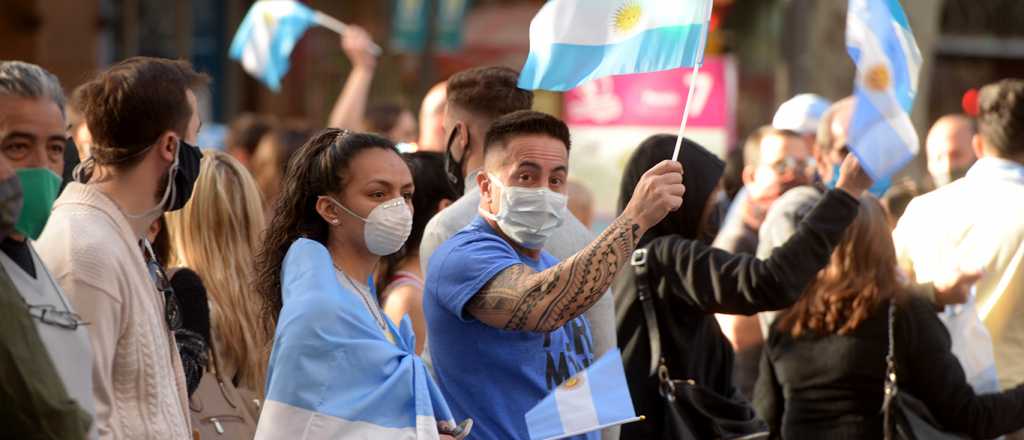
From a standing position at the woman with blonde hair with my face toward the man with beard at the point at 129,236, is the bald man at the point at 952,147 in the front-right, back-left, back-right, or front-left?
back-left

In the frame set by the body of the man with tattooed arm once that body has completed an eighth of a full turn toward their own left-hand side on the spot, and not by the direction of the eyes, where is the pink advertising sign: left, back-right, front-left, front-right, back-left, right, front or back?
left

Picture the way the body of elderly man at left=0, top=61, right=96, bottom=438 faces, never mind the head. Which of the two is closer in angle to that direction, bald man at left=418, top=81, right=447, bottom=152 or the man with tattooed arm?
the man with tattooed arm

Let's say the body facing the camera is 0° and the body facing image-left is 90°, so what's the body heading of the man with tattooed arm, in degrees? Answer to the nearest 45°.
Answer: approximately 315°

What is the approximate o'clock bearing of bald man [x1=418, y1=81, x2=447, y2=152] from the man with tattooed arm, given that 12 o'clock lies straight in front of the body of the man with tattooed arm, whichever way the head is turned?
The bald man is roughly at 7 o'clock from the man with tattooed arm.

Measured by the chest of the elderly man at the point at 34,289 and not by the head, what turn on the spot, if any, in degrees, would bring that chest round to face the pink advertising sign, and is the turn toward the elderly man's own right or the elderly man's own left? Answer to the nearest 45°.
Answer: approximately 90° to the elderly man's own left

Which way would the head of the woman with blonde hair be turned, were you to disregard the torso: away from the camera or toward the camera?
away from the camera

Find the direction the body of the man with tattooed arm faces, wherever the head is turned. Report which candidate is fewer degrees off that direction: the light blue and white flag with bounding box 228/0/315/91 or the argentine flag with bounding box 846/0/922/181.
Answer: the argentine flag

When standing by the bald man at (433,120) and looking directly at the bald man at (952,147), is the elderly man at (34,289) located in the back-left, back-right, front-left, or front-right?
back-right

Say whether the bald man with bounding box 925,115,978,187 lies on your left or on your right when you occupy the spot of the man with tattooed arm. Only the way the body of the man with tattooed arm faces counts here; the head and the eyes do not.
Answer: on your left
